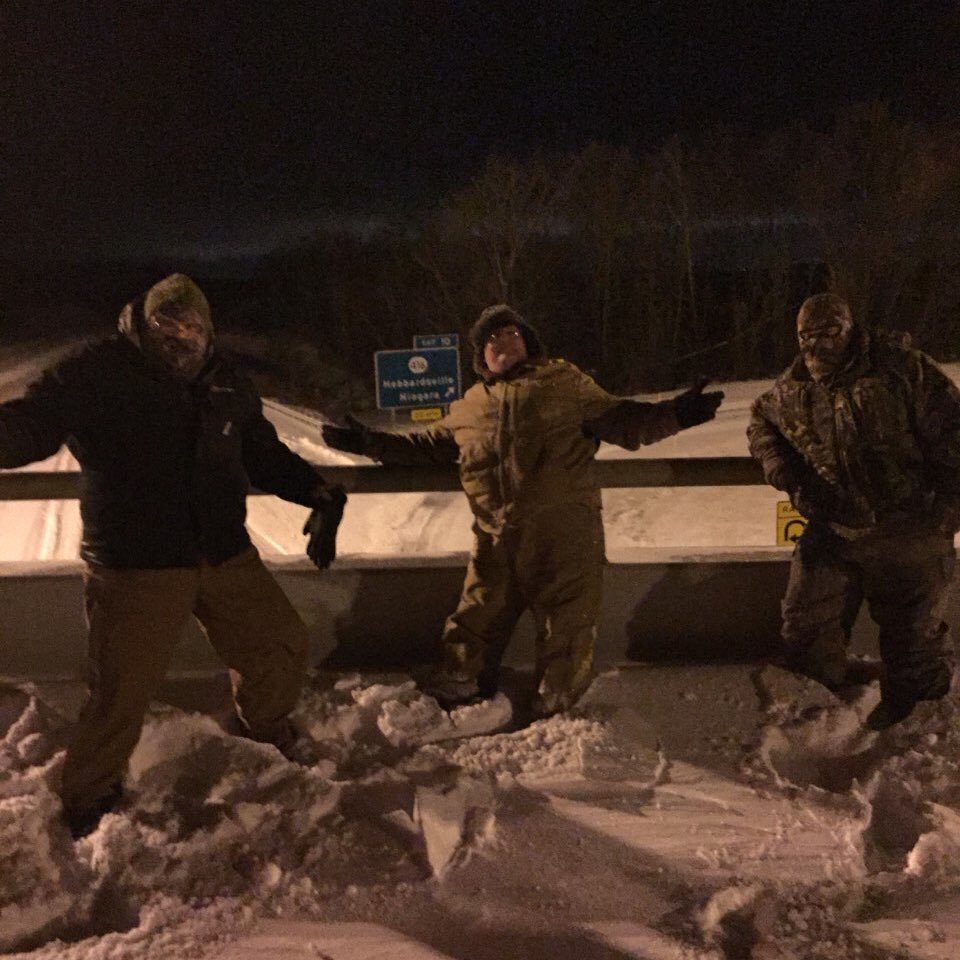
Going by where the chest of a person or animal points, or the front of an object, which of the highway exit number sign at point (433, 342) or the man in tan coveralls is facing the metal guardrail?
the highway exit number sign

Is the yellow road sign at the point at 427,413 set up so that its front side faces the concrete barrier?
yes

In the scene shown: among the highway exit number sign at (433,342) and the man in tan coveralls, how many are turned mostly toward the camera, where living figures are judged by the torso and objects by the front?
2

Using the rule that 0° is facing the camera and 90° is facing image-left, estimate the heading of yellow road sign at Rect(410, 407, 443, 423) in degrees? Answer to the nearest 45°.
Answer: approximately 0°

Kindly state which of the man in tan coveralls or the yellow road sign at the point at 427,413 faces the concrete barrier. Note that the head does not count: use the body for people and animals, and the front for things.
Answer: the yellow road sign

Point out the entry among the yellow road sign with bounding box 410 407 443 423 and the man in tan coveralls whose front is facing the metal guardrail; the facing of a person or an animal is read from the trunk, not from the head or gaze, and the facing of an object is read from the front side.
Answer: the yellow road sign

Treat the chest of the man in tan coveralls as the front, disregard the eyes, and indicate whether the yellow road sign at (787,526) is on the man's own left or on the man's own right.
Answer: on the man's own left

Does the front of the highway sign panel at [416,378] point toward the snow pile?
yes
